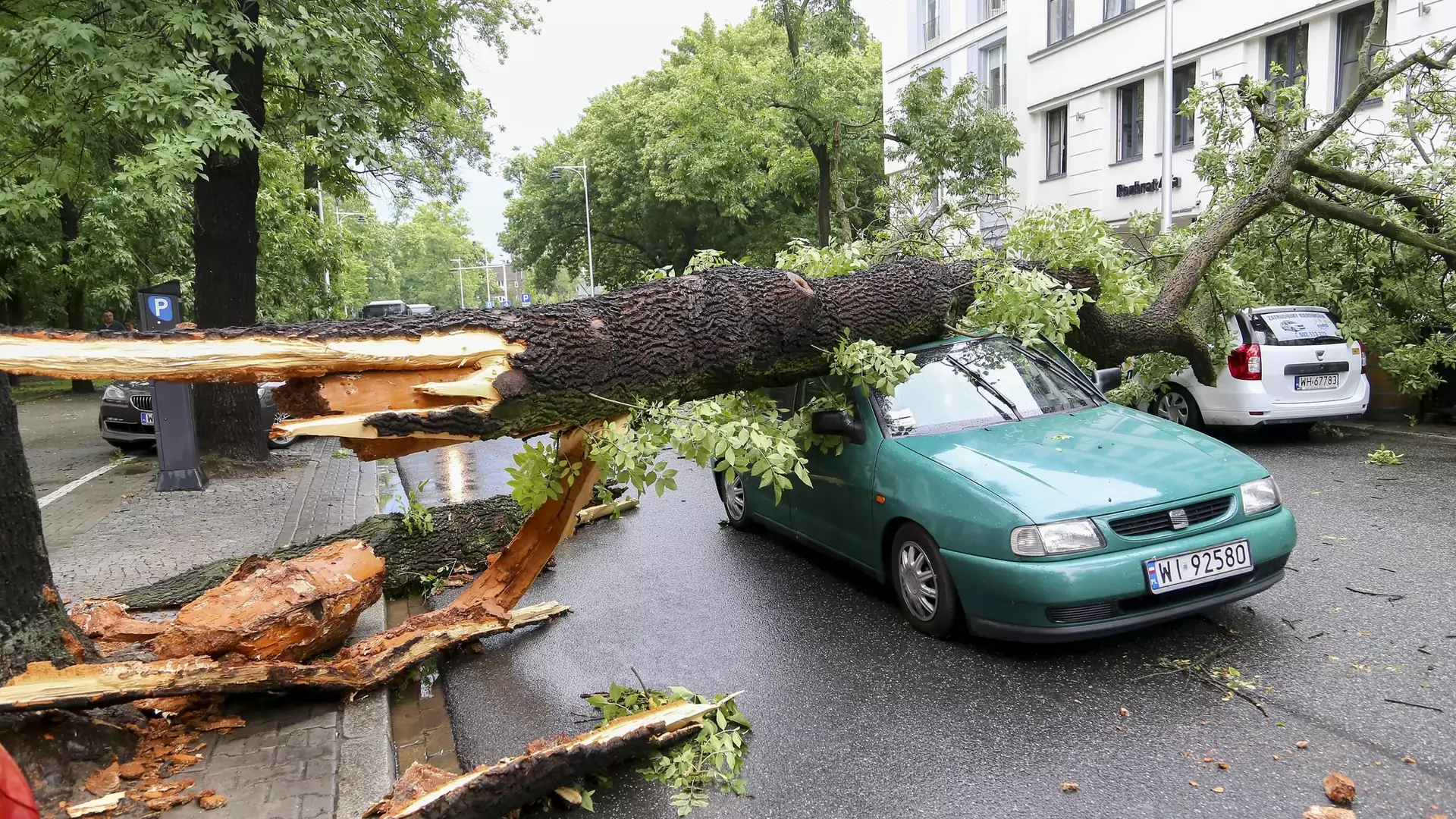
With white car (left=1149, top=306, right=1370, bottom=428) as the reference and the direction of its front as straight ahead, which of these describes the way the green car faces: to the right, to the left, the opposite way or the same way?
the opposite way

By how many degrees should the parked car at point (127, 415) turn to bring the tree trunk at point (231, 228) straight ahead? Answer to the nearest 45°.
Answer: approximately 90° to its left

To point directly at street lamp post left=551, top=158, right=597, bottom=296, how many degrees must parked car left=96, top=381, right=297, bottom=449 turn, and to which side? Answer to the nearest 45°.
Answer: approximately 180°

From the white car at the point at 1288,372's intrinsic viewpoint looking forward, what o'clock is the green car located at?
The green car is roughly at 8 o'clock from the white car.

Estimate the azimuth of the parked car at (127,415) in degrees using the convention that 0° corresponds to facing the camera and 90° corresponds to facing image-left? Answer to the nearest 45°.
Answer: approximately 45°

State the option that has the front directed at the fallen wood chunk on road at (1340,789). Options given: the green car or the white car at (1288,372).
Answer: the green car

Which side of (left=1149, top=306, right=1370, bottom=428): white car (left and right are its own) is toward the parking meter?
left

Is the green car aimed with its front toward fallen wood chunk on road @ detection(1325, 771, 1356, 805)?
yes

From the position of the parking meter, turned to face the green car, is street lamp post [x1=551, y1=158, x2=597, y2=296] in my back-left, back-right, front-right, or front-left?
back-left
